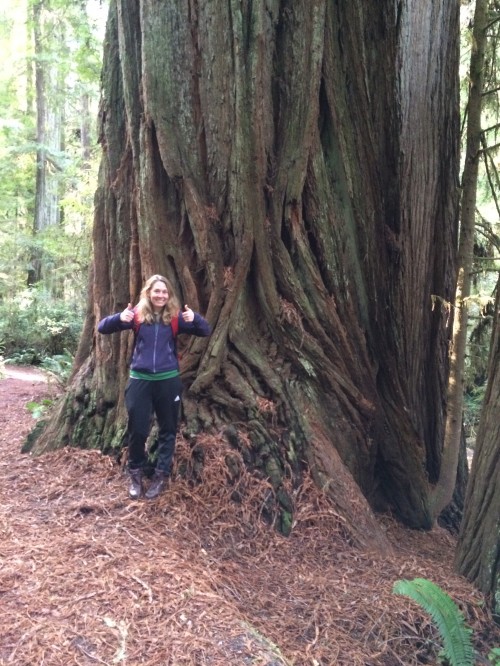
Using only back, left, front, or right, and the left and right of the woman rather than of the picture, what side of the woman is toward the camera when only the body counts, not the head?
front

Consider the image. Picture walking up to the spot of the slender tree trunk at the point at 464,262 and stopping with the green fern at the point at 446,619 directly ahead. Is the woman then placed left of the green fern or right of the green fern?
right

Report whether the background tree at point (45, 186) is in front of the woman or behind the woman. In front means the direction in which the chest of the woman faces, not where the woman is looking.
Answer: behind

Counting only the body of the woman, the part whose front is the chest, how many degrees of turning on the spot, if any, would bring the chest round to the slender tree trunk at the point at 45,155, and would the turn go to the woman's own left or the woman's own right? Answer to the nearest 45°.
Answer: approximately 180°

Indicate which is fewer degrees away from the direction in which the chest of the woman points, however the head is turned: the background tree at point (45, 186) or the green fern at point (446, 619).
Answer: the green fern

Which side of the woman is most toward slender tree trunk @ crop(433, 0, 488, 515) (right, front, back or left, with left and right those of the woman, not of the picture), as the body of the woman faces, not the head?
left

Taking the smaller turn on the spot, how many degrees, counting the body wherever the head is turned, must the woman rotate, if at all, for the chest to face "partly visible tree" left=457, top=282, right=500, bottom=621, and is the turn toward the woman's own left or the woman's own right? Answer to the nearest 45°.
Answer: approximately 90° to the woman's own left

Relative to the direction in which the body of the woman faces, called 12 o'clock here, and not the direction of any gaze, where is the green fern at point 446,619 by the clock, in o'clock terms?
The green fern is roughly at 10 o'clock from the woman.

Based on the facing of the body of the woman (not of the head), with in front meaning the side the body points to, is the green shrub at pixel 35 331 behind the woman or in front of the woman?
behind
